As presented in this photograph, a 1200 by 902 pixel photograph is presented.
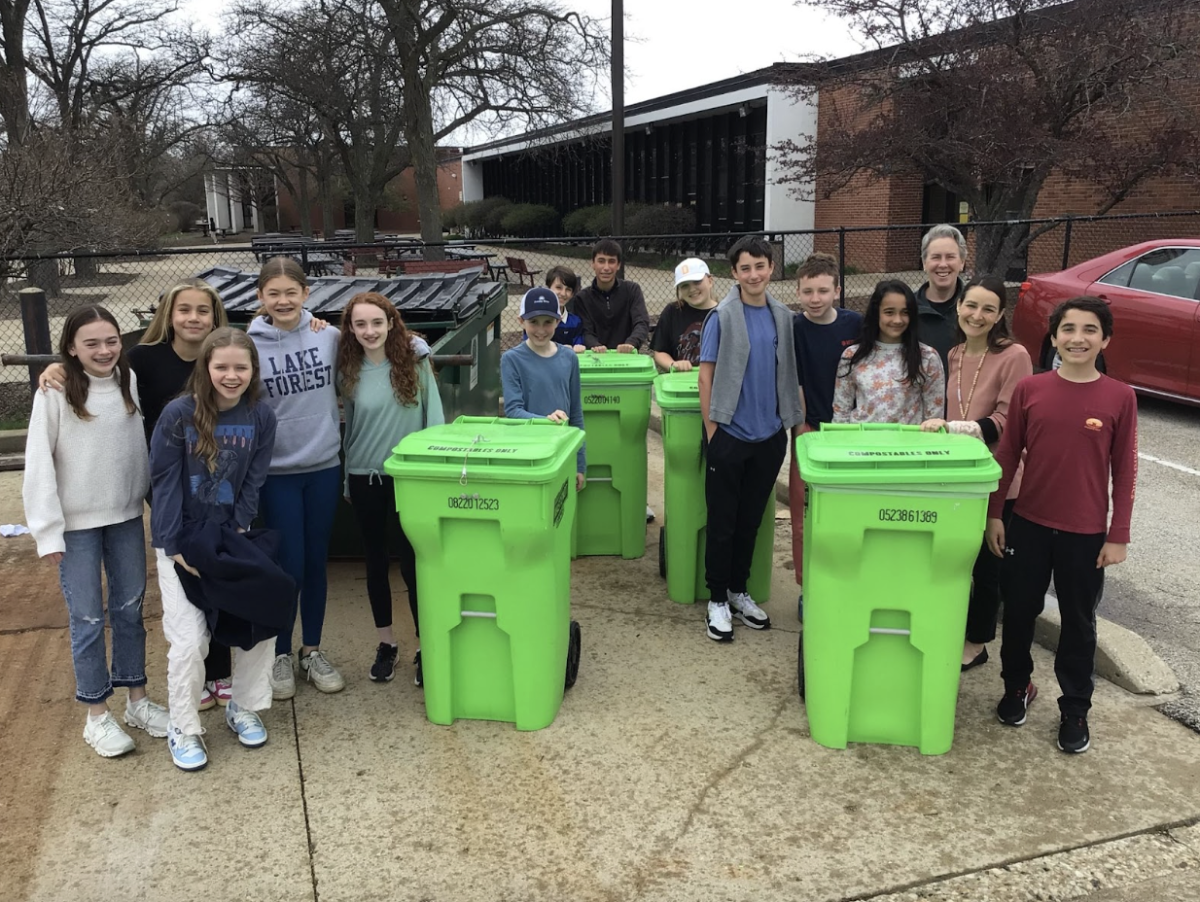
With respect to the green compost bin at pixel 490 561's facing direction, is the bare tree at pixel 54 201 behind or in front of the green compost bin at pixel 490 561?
behind

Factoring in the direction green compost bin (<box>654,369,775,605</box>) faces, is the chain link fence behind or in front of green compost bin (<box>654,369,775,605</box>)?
behind

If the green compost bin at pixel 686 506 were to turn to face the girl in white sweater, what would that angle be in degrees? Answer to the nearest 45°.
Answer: approximately 45° to its right

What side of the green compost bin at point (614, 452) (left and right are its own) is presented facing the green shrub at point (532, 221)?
back

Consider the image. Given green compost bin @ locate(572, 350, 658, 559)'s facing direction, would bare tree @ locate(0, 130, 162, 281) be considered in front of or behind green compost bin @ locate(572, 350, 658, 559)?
behind
